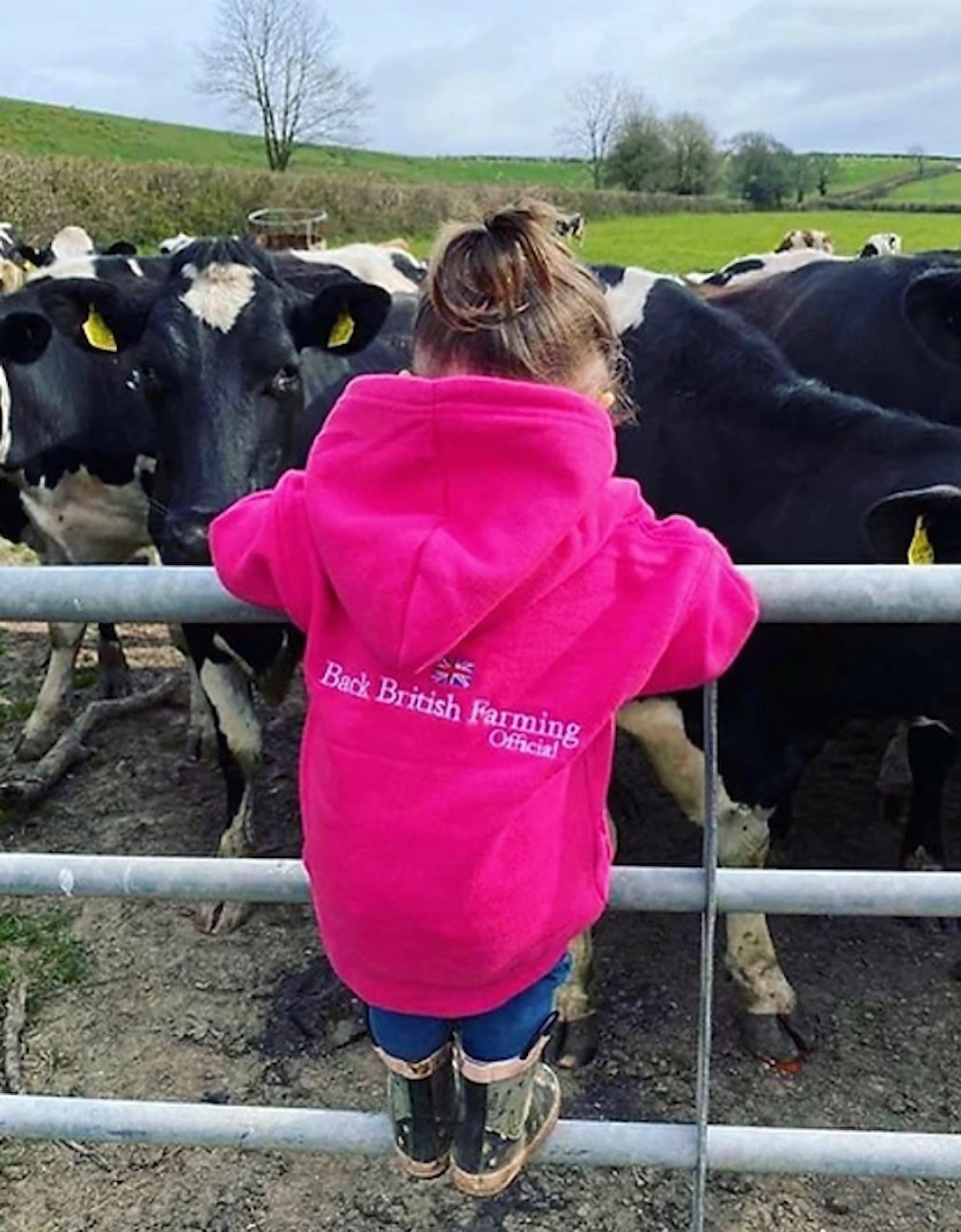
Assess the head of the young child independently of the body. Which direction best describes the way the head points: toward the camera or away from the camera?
away from the camera

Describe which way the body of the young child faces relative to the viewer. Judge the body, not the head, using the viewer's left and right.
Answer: facing away from the viewer

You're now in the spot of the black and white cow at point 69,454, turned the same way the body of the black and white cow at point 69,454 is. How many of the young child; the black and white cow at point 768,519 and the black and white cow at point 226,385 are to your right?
0

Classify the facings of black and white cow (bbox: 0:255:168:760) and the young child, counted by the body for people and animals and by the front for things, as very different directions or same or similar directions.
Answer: very different directions

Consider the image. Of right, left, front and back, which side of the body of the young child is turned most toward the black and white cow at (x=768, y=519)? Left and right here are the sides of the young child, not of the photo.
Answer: front

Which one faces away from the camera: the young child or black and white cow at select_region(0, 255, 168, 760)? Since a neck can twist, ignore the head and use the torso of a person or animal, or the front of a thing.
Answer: the young child

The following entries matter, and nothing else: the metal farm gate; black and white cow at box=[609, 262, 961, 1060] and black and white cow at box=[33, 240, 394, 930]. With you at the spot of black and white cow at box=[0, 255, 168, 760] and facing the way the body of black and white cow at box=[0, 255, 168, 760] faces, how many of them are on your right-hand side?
0

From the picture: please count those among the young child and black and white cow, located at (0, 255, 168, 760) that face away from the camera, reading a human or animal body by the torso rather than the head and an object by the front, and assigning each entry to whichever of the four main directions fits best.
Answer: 1

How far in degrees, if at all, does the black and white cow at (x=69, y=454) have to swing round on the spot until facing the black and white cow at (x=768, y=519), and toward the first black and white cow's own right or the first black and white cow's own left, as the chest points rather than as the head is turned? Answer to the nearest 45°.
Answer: approximately 90° to the first black and white cow's own left

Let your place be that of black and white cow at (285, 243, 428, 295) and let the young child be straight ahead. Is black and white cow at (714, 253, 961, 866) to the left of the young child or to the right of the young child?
left

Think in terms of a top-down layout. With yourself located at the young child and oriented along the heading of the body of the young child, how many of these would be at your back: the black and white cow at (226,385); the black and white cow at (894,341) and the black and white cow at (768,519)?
0

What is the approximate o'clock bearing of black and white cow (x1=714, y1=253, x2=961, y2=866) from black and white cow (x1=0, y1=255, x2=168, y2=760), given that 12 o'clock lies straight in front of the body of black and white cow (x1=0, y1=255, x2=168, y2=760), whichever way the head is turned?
black and white cow (x1=714, y1=253, x2=961, y2=866) is roughly at 8 o'clock from black and white cow (x1=0, y1=255, x2=168, y2=760).

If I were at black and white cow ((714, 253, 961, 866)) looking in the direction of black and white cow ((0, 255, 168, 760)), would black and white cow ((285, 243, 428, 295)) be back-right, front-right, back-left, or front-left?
front-right

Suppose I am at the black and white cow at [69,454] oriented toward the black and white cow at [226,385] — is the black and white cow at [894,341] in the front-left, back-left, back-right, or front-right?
front-left

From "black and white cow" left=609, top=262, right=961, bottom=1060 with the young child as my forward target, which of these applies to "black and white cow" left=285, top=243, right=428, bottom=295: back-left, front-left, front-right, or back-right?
back-right

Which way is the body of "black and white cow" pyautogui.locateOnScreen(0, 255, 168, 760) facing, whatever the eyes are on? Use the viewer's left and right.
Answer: facing the viewer and to the left of the viewer

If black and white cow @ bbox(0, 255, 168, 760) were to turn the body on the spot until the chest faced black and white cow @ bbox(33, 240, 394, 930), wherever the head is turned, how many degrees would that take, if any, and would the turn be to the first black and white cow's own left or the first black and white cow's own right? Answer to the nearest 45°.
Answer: approximately 45° to the first black and white cow's own left

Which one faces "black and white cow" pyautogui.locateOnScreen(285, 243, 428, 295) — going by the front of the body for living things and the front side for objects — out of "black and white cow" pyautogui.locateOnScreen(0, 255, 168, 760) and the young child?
the young child
